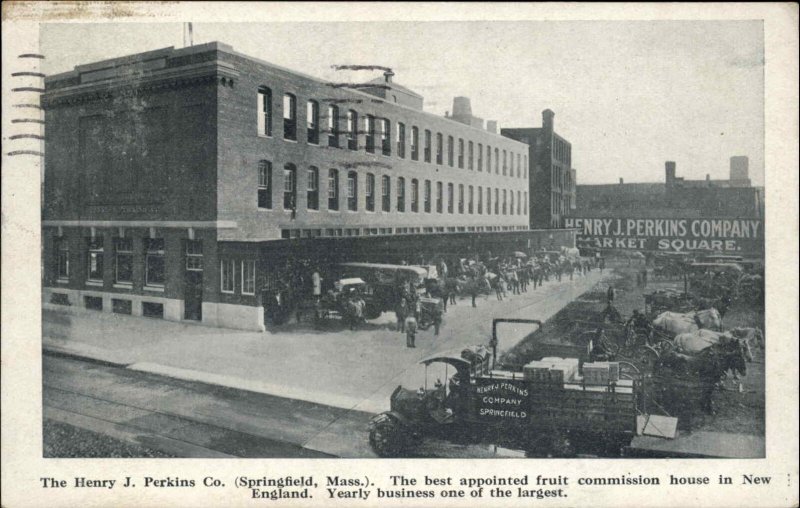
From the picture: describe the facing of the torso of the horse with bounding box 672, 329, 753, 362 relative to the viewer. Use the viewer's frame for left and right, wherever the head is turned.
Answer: facing to the right of the viewer
